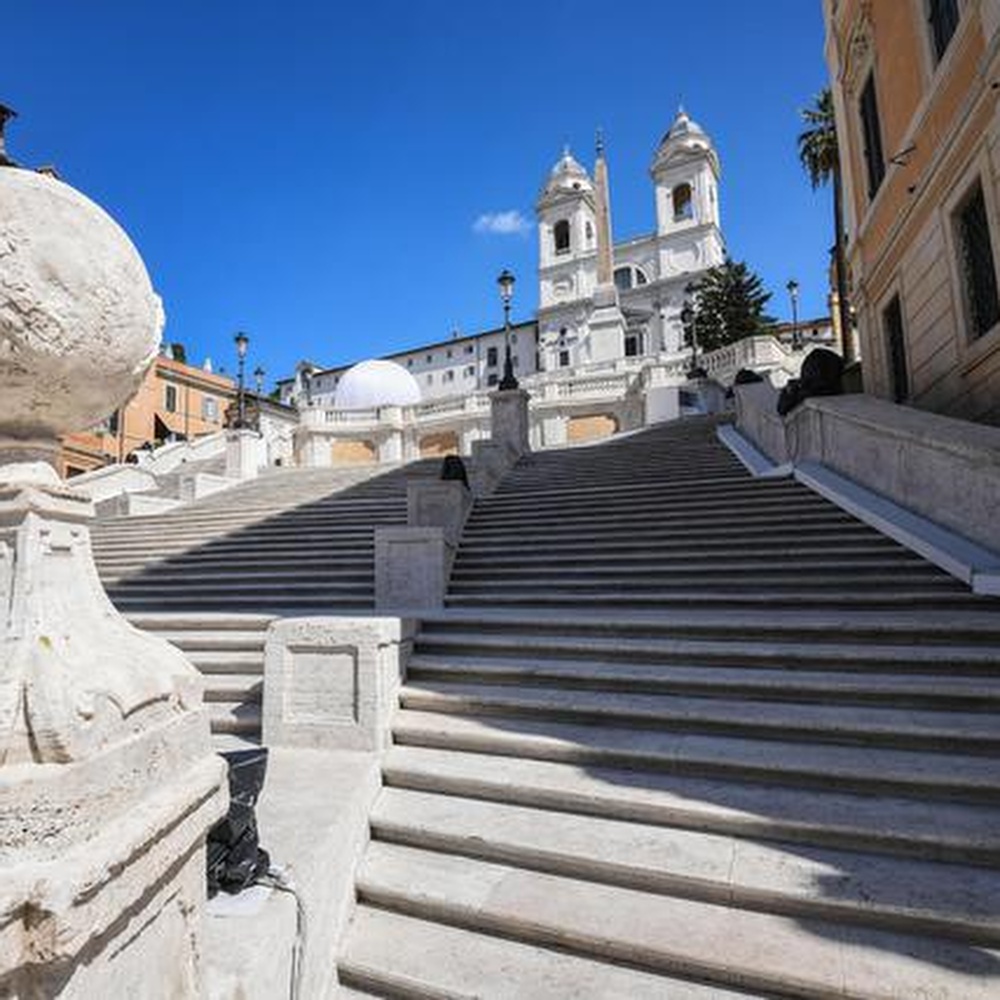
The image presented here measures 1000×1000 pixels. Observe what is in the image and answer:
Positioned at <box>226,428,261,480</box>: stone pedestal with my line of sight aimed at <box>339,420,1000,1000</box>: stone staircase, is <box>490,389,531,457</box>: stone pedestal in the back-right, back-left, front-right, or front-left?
front-left

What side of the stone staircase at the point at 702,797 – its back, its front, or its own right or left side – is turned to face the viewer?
front

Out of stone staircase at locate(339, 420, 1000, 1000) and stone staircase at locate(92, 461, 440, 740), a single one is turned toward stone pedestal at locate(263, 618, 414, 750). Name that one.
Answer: stone staircase at locate(92, 461, 440, 740)

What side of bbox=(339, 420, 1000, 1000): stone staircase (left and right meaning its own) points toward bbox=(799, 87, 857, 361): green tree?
back

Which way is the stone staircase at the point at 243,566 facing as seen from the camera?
toward the camera

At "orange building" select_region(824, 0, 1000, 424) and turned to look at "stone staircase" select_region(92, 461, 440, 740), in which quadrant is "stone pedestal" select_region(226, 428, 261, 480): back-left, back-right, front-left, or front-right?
front-right

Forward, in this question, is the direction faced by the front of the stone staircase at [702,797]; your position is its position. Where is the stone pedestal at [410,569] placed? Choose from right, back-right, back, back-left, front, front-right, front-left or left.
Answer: back-right

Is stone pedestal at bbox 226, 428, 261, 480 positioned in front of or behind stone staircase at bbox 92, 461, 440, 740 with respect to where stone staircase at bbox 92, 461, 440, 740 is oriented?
behind

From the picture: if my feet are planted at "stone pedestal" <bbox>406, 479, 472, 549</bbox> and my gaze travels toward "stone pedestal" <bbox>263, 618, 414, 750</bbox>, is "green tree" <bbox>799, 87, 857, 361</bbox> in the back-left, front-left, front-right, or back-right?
back-left

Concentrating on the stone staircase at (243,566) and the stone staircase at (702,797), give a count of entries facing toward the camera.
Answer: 2

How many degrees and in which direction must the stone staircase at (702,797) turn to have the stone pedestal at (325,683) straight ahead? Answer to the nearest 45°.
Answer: approximately 90° to its right

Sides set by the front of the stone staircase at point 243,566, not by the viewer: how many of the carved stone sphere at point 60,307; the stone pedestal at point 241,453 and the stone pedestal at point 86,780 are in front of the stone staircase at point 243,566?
2

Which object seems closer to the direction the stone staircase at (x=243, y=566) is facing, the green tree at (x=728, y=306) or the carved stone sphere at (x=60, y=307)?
the carved stone sphere

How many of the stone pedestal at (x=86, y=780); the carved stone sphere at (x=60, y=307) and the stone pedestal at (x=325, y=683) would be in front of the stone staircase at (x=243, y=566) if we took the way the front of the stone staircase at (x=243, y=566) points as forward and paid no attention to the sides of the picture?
3
